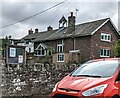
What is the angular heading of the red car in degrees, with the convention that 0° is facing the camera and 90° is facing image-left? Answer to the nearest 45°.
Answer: approximately 45°

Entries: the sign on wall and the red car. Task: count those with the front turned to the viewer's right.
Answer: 0

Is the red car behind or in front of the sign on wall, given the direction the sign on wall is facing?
in front

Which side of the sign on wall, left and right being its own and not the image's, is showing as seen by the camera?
front

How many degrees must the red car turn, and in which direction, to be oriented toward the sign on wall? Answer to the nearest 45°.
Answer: approximately 90° to its right

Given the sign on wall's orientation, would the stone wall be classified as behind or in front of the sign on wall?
in front
